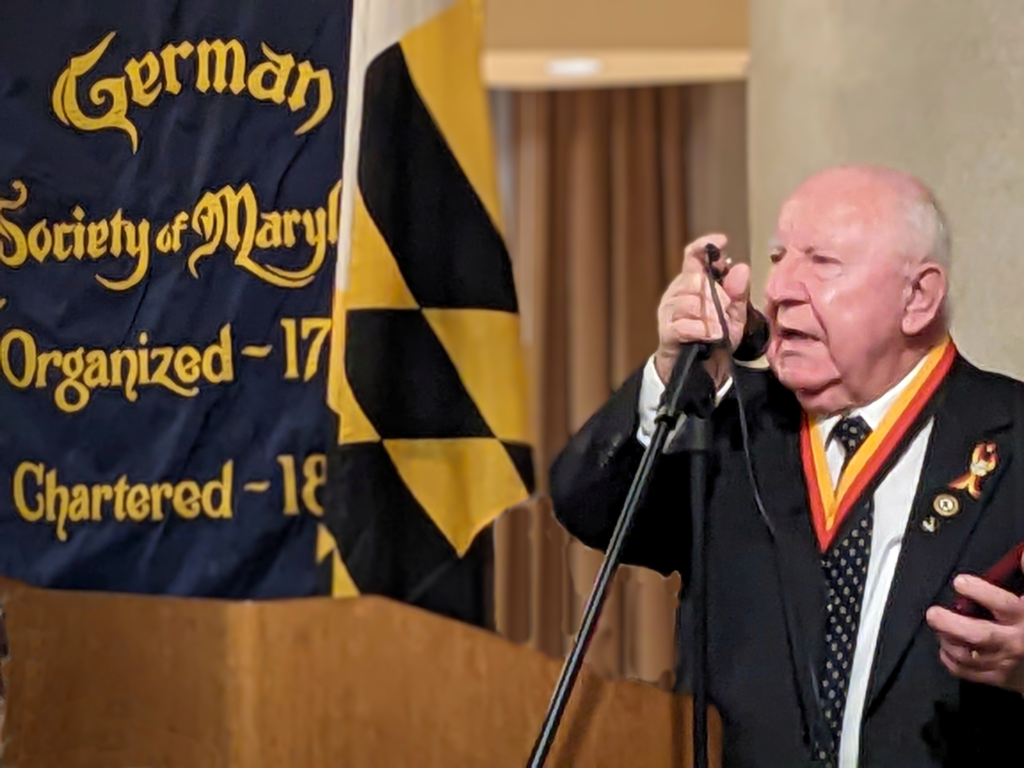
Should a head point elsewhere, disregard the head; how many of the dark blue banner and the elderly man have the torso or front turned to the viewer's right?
0

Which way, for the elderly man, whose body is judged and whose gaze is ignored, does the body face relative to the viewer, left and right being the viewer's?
facing the viewer and to the left of the viewer

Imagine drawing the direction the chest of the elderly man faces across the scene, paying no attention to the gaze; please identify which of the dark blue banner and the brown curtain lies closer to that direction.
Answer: the dark blue banner

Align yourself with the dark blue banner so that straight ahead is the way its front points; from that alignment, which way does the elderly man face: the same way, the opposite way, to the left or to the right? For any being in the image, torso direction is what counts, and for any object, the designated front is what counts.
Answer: to the right

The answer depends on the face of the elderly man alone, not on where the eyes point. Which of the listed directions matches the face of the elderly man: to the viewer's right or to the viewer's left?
to the viewer's left

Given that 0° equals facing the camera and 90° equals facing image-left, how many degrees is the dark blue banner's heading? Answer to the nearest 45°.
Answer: approximately 0°
